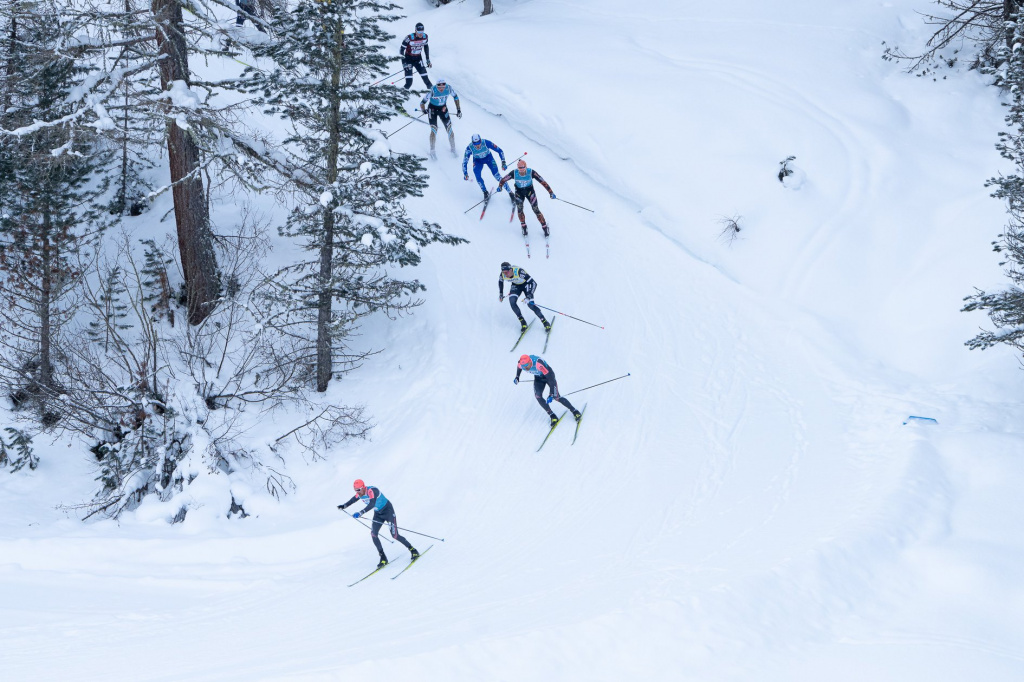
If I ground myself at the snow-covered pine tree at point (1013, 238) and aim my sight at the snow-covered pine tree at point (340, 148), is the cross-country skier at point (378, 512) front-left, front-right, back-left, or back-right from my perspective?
front-left

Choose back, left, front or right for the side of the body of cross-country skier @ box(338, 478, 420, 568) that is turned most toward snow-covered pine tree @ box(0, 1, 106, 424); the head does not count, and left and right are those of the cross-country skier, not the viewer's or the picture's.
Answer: right

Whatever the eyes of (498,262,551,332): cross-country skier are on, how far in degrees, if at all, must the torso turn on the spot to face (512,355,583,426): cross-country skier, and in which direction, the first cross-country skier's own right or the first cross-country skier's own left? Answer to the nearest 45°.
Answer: approximately 45° to the first cross-country skier's own left

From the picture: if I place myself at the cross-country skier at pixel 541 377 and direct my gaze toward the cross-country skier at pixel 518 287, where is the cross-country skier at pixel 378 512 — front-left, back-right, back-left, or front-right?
back-left

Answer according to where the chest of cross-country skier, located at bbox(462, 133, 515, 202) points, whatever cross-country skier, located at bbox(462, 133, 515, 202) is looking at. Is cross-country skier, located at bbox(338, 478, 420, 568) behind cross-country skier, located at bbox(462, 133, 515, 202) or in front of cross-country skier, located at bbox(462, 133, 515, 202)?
in front

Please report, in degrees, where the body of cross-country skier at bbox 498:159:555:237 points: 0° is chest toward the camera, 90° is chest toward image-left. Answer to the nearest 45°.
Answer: approximately 0°

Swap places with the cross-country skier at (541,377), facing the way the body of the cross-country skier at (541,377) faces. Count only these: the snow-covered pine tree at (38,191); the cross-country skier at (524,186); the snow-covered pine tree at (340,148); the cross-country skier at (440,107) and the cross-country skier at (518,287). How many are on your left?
0

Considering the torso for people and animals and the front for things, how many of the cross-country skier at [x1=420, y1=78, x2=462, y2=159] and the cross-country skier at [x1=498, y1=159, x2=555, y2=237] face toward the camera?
2

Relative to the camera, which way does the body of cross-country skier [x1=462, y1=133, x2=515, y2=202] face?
toward the camera

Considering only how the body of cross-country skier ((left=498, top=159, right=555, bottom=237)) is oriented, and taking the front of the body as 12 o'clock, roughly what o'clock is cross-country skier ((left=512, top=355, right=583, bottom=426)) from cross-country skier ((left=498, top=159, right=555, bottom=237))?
cross-country skier ((left=512, top=355, right=583, bottom=426)) is roughly at 12 o'clock from cross-country skier ((left=498, top=159, right=555, bottom=237)).

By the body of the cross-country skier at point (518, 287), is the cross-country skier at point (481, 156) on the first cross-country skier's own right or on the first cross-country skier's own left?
on the first cross-country skier's own right

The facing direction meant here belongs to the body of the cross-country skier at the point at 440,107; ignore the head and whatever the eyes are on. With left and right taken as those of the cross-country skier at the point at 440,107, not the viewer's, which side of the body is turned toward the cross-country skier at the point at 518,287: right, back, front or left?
front

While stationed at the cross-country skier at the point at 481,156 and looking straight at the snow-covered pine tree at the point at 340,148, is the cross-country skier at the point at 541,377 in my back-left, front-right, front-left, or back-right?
front-left

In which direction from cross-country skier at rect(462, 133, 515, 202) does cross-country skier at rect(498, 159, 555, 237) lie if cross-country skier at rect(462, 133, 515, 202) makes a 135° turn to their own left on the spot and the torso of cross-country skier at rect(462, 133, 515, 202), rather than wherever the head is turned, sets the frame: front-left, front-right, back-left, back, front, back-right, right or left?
right

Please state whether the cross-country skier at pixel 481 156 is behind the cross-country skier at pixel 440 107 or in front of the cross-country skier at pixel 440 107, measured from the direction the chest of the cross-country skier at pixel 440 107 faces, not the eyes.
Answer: in front
